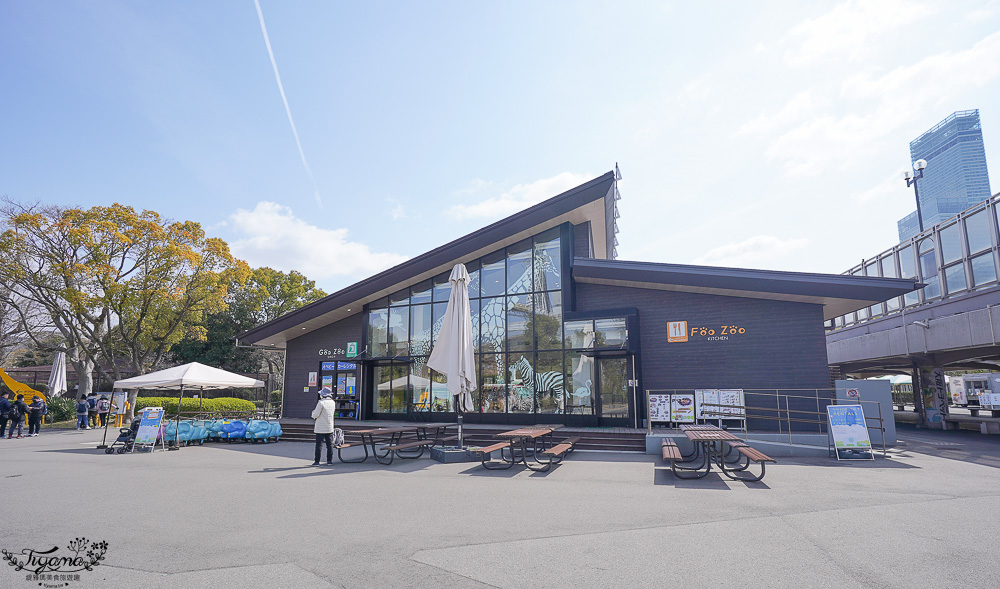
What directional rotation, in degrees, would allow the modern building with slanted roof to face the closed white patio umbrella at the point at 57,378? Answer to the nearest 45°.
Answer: approximately 90° to its right

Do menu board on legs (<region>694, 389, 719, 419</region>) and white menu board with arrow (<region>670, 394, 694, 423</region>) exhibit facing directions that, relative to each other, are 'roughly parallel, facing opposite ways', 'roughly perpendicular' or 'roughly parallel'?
roughly parallel

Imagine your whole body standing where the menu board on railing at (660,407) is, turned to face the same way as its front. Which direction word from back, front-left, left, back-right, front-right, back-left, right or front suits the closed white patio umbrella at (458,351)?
front-right

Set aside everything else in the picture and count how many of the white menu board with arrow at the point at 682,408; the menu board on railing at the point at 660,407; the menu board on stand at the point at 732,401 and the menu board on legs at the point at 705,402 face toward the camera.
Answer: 4

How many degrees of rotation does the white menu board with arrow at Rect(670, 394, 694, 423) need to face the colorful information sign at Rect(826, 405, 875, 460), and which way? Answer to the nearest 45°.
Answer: approximately 45° to its left

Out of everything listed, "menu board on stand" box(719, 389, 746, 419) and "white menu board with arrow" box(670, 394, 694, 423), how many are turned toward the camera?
2

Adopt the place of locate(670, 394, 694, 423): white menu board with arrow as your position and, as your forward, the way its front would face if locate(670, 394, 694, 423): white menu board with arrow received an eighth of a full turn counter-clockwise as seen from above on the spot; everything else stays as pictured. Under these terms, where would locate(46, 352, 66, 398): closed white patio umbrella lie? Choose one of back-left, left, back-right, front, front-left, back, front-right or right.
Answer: back-right

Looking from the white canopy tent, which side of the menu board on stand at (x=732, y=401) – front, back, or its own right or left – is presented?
right

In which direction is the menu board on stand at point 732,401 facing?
toward the camera

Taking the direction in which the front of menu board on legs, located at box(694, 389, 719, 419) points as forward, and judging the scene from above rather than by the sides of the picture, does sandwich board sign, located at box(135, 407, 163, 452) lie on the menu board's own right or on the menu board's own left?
on the menu board's own right

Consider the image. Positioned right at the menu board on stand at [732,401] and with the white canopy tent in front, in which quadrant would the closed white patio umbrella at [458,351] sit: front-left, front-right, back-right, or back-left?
front-left

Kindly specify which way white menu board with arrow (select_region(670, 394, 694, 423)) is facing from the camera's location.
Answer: facing the viewer

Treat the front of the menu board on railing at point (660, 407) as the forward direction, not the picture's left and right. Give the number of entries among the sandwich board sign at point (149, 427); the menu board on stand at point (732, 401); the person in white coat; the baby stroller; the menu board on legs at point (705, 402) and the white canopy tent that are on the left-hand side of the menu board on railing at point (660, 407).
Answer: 2

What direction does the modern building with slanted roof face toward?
toward the camera
